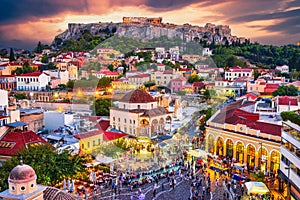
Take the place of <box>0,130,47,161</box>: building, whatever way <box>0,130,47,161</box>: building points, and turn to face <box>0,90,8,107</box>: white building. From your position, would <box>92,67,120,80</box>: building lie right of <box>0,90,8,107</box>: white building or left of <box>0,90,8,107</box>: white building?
right

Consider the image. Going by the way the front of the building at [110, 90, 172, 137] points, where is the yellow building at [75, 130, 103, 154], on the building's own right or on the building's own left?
on the building's own right

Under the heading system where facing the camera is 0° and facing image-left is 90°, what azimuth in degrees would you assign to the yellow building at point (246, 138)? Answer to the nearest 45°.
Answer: approximately 45°

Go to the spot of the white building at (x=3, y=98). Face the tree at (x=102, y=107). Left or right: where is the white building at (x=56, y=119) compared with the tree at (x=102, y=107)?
right

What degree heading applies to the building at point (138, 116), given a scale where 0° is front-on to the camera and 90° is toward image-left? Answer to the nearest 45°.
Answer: approximately 315°

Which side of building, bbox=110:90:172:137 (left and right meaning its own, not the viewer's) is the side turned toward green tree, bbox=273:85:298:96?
left

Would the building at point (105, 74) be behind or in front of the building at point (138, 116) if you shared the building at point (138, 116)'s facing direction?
behind

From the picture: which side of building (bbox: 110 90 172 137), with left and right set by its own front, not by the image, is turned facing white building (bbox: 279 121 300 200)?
front

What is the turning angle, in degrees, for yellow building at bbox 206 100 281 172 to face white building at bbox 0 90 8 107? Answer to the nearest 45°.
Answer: approximately 45° to its right

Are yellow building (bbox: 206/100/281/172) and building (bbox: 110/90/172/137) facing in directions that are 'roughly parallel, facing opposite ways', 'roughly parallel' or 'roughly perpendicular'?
roughly perpendicular

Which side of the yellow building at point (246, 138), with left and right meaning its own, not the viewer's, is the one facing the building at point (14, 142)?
front

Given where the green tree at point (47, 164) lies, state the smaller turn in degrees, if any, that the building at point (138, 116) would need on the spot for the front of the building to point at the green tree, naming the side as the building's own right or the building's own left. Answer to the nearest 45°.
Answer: approximately 45° to the building's own right

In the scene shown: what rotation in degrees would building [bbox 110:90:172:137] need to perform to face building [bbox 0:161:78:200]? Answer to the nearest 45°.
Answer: approximately 45° to its right

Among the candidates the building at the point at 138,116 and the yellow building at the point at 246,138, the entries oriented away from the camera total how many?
0

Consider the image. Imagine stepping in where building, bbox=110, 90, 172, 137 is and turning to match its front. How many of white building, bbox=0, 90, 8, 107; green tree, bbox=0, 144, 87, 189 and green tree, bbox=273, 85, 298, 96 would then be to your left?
1
